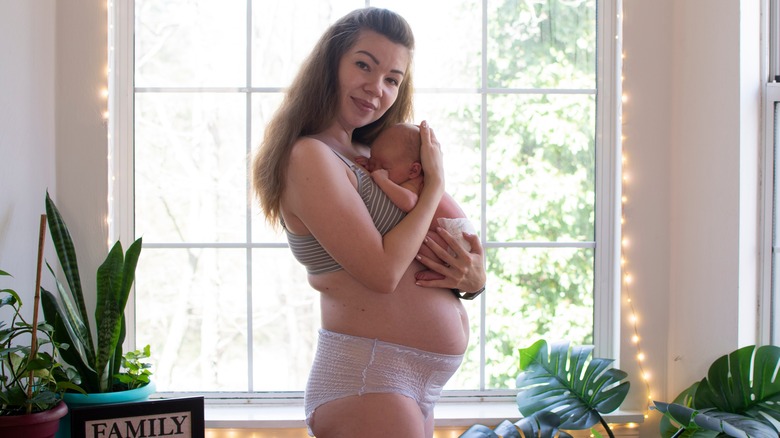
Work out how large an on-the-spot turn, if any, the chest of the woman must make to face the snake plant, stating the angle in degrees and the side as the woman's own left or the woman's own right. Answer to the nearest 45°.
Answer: approximately 135° to the woman's own left

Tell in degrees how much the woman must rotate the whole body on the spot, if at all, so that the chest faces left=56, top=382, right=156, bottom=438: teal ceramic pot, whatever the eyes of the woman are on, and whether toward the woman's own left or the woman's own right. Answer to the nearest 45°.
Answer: approximately 180°

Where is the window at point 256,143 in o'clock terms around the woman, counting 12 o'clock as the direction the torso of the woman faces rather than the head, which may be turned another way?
The window is roughly at 8 o'clock from the woman.

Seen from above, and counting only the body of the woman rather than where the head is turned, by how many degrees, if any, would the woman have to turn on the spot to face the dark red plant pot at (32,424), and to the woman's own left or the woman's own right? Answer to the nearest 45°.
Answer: approximately 180°

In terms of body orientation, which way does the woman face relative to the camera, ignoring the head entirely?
to the viewer's right

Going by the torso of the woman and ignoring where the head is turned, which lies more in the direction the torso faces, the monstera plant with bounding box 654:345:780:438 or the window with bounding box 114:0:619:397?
the monstera plant

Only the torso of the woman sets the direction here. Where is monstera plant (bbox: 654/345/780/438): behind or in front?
in front

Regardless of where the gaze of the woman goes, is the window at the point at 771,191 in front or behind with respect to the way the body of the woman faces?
in front

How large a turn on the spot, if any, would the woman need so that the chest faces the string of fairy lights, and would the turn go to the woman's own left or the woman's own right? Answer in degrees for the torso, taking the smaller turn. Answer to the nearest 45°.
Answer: approximately 45° to the woman's own left

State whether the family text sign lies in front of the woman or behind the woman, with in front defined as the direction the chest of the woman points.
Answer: behind
